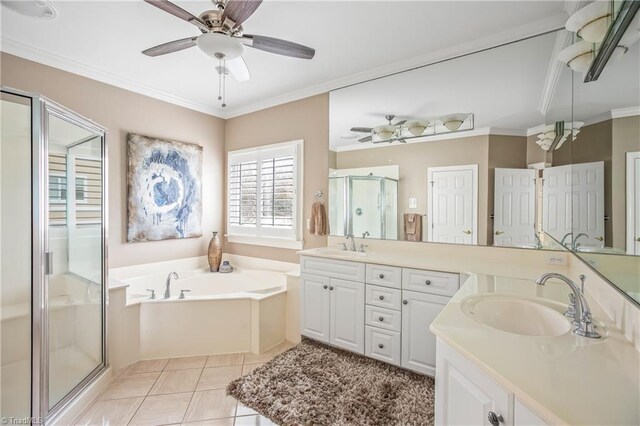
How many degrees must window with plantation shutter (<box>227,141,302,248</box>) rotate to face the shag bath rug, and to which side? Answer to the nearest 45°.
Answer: approximately 45° to its left

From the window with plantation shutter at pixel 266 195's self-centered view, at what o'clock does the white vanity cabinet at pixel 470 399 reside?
The white vanity cabinet is roughly at 10 o'clock from the window with plantation shutter.

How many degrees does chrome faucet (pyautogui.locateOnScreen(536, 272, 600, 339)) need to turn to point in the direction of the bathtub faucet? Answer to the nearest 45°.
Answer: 0° — it already faces it

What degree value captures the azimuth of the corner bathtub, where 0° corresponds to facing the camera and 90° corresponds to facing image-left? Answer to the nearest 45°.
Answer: approximately 0°

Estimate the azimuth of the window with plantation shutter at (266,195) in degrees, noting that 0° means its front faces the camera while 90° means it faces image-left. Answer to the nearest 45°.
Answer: approximately 45°

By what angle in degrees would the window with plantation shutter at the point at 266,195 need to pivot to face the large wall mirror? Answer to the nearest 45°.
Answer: approximately 90° to its left

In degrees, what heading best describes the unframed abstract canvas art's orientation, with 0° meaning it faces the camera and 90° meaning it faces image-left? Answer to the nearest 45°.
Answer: approximately 315°

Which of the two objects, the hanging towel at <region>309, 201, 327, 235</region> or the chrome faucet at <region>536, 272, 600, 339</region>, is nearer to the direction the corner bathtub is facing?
the chrome faucet

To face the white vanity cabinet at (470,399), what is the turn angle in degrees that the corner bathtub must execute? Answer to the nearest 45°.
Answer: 0° — it already faces it

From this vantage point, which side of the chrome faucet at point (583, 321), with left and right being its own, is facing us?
left

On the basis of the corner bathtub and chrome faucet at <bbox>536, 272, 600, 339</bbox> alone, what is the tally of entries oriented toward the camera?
1
